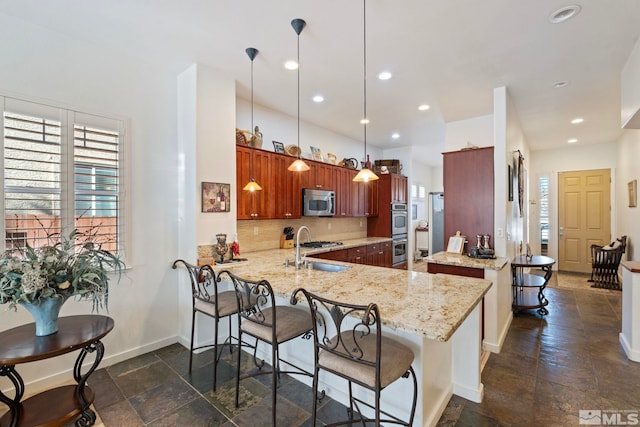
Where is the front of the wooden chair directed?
to the viewer's left

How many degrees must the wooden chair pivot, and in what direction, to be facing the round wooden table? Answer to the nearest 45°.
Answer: approximately 90° to its left

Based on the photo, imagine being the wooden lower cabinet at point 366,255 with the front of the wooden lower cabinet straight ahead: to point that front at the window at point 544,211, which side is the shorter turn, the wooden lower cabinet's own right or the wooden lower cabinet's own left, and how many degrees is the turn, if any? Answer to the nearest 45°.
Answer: approximately 90° to the wooden lower cabinet's own left

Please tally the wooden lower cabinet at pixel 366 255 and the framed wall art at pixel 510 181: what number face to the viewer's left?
0

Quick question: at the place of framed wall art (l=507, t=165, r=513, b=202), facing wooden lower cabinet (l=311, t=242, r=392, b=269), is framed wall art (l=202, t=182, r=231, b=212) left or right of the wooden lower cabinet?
left

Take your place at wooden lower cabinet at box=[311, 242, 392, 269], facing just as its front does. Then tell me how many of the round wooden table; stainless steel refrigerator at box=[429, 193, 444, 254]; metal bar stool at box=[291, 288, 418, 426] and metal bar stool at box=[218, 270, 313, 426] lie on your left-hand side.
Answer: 1

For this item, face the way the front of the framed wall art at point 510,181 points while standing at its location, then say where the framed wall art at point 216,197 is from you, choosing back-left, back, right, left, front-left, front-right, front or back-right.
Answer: back-right

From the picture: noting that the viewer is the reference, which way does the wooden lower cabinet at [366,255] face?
facing the viewer and to the right of the viewer

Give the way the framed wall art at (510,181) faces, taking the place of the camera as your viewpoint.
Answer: facing to the right of the viewer

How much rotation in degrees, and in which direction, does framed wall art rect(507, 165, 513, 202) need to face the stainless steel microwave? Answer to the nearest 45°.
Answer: approximately 180°

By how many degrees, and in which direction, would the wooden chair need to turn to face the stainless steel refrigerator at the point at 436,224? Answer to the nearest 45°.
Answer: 0° — it already faces it

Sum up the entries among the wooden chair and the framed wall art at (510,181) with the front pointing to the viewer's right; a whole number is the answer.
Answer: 1
